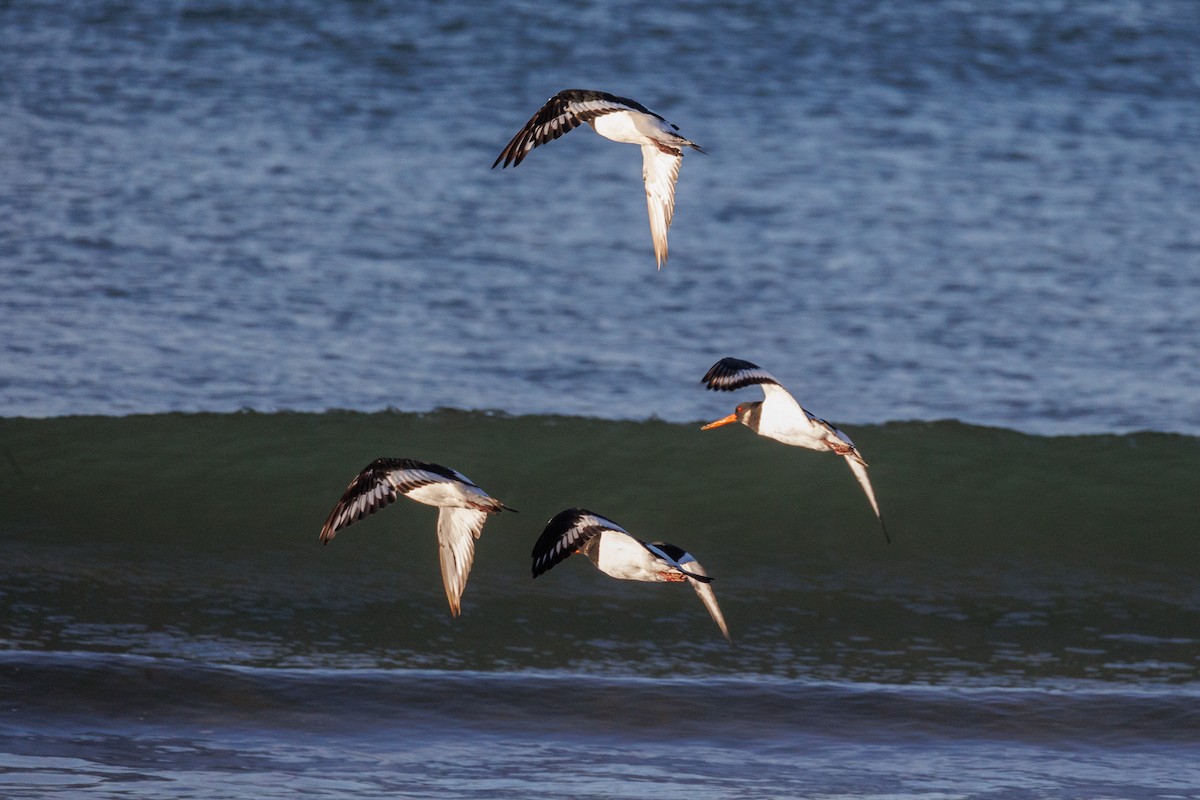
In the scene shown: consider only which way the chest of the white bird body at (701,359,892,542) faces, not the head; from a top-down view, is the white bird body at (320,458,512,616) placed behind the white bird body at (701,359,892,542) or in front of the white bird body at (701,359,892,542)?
in front

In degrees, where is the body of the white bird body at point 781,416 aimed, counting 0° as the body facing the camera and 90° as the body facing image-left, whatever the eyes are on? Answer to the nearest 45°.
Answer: approximately 90°
